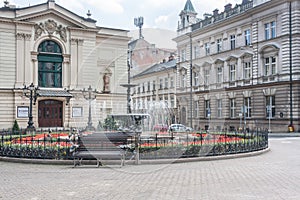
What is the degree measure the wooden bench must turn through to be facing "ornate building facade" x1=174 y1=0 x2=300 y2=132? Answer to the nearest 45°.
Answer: approximately 135° to its left

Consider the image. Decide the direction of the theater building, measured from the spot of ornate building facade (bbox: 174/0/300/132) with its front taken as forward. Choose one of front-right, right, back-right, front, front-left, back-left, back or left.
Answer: front-right

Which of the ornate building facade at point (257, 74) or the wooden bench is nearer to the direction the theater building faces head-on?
the wooden bench

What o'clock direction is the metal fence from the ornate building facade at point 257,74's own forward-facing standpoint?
The metal fence is roughly at 11 o'clock from the ornate building facade.

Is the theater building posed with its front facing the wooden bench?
yes

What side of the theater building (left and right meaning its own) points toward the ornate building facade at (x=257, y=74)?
left

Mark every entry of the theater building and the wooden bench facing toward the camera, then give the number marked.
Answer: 2

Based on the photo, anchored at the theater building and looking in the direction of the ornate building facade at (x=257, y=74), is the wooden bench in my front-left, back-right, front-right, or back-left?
front-right

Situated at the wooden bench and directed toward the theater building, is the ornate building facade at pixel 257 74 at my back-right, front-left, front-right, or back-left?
front-right

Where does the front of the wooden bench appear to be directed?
toward the camera

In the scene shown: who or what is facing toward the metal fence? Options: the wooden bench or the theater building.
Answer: the theater building

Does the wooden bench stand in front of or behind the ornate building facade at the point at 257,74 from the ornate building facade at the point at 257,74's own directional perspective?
in front

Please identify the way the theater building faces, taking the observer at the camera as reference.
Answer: facing the viewer

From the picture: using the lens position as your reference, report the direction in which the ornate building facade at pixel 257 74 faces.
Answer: facing the viewer and to the left of the viewer
